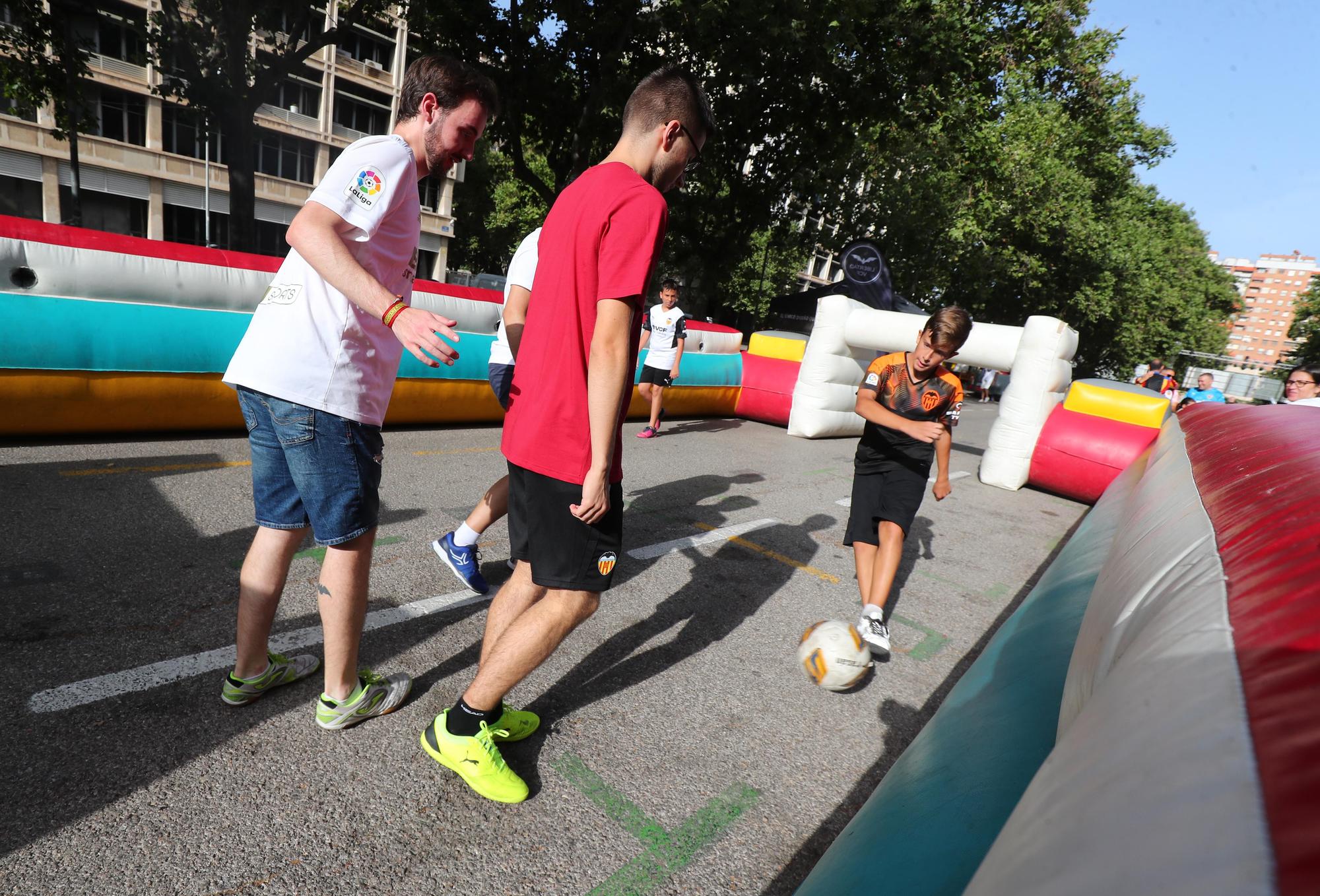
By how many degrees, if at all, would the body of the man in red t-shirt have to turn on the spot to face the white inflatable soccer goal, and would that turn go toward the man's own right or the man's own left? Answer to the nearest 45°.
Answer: approximately 45° to the man's own left

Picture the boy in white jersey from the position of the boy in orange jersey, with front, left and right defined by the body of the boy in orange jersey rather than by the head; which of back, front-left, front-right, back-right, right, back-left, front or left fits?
back-right

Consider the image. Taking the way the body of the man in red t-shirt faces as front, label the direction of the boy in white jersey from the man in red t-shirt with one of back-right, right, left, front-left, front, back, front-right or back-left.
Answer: left

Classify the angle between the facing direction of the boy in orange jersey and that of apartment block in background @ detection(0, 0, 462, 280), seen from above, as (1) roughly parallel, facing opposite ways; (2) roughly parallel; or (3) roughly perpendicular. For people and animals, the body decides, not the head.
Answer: roughly perpendicular

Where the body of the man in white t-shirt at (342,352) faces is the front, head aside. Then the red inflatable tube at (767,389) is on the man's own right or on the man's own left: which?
on the man's own left

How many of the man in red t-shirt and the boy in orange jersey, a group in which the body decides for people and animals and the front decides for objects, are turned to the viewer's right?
1

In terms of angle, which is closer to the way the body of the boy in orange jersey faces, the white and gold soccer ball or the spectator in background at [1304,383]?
the white and gold soccer ball

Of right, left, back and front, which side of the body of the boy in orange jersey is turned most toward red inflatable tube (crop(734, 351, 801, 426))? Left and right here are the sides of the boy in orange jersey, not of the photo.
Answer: back

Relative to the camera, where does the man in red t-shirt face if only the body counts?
to the viewer's right

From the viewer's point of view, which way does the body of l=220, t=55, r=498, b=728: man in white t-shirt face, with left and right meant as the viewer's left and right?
facing to the right of the viewer
